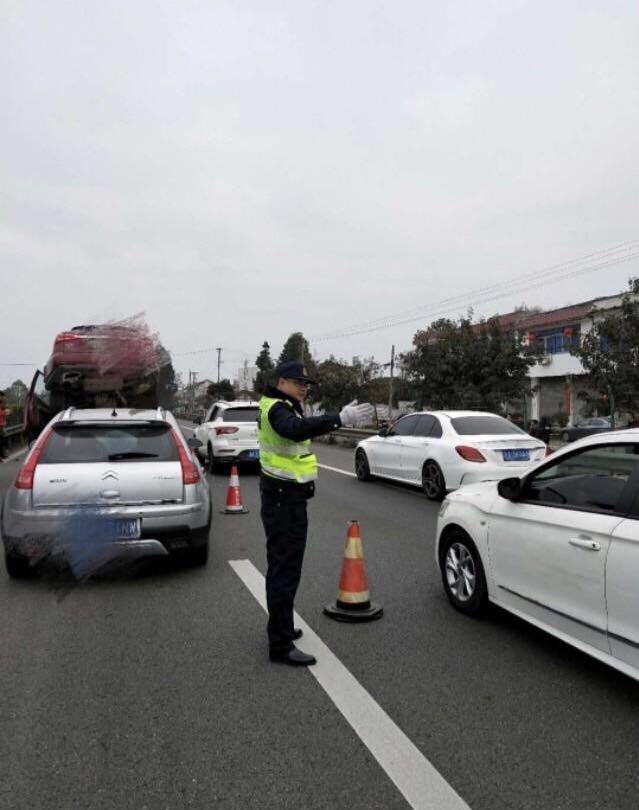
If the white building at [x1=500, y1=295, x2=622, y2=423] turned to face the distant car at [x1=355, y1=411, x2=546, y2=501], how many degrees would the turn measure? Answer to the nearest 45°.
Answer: approximately 45° to its left

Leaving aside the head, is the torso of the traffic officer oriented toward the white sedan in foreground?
yes

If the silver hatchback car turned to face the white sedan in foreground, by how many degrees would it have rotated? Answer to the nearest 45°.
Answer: approximately 135° to its right

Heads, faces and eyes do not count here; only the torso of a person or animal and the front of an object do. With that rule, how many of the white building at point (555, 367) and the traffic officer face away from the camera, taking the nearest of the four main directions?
0

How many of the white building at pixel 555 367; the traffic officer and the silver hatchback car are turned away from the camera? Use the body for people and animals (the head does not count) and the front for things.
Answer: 1

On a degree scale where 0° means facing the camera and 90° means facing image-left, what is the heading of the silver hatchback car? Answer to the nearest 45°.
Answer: approximately 180°

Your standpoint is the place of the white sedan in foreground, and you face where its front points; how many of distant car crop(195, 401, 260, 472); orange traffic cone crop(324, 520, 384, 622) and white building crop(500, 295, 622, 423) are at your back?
0

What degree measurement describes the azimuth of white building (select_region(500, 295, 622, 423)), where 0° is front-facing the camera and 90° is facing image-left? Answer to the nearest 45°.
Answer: approximately 45°

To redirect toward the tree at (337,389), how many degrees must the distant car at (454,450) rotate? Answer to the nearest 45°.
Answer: approximately 45° to its right

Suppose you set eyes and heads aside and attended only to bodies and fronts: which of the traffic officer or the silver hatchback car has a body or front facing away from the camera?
the silver hatchback car

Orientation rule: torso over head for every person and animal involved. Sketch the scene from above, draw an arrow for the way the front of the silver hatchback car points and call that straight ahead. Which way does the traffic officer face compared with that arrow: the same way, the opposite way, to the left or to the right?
to the right

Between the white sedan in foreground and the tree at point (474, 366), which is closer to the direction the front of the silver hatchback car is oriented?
the tree

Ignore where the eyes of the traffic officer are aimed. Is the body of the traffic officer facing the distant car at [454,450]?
no

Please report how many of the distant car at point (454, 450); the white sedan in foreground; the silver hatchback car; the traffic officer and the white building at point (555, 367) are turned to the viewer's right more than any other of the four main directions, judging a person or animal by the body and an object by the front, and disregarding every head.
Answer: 1

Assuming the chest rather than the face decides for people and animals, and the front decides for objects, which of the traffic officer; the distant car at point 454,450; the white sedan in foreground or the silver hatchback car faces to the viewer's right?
the traffic officer

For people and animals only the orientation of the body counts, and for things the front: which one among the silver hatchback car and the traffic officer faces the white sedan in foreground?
the traffic officer

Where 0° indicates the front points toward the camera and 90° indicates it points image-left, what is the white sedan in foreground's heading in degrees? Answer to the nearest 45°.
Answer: approximately 135°

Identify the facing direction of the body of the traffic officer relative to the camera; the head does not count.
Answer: to the viewer's right

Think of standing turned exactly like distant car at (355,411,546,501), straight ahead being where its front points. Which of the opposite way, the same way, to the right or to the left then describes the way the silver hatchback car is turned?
the same way

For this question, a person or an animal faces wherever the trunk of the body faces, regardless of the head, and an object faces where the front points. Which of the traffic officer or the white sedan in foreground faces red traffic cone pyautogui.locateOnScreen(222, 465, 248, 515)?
the white sedan in foreground

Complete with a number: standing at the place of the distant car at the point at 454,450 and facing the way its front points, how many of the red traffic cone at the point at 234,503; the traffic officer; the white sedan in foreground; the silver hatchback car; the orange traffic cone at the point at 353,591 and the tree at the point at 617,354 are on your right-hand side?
1

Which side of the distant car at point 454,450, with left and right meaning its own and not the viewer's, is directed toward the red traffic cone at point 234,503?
left
